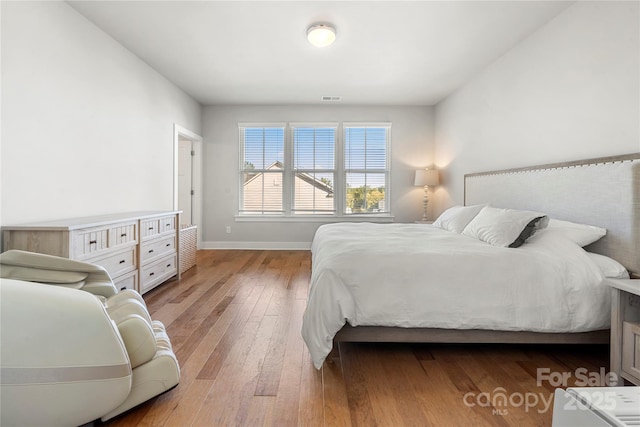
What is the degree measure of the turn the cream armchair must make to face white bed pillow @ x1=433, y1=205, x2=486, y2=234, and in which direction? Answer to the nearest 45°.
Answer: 0° — it already faces it

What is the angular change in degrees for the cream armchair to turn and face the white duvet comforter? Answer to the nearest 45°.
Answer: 0° — it already faces it

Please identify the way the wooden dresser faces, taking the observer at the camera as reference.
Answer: facing the viewer and to the right of the viewer

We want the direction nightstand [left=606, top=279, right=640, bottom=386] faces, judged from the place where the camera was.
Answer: facing the viewer and to the left of the viewer

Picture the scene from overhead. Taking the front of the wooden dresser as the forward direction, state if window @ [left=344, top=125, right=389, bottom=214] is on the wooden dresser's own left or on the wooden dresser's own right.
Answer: on the wooden dresser's own left

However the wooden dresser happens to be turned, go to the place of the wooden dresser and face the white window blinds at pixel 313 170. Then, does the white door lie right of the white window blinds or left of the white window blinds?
left

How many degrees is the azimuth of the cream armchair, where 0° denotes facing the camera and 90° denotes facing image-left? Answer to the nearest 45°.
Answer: approximately 270°

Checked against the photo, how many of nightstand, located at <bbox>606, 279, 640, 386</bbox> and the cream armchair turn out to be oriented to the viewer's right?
1

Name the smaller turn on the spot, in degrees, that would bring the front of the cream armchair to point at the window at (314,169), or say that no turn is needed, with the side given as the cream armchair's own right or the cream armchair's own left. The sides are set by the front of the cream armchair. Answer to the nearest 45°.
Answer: approximately 45° to the cream armchair's own left

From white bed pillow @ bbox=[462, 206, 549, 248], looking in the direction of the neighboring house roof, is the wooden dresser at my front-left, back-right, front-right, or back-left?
front-left

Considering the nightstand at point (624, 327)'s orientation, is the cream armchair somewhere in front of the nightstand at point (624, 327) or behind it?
in front

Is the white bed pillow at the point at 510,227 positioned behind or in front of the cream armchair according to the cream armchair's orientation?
in front

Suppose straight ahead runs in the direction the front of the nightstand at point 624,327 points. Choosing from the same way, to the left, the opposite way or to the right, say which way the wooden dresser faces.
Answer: the opposite way
